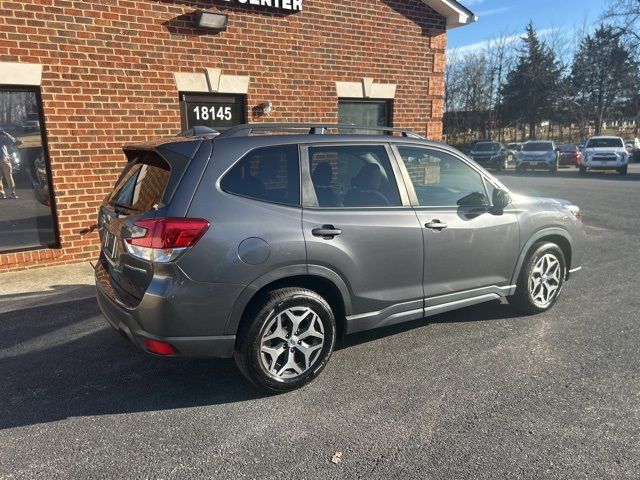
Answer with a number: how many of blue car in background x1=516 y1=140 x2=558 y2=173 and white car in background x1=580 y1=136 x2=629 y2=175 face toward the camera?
2

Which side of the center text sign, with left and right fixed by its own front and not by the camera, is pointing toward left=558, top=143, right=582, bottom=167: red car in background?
left

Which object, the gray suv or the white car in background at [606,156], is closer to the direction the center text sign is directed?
the gray suv

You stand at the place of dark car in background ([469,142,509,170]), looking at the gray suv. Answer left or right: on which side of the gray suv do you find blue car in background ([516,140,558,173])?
left

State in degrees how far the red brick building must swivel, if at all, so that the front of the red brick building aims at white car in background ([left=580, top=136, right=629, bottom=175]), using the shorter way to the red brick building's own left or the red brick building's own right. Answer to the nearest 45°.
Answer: approximately 90° to the red brick building's own left

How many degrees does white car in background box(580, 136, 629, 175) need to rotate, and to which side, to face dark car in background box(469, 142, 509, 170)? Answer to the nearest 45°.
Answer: approximately 135° to its right

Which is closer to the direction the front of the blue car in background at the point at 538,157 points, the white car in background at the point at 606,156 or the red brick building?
the red brick building

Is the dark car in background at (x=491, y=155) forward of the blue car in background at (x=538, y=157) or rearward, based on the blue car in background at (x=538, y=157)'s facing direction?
rearward
